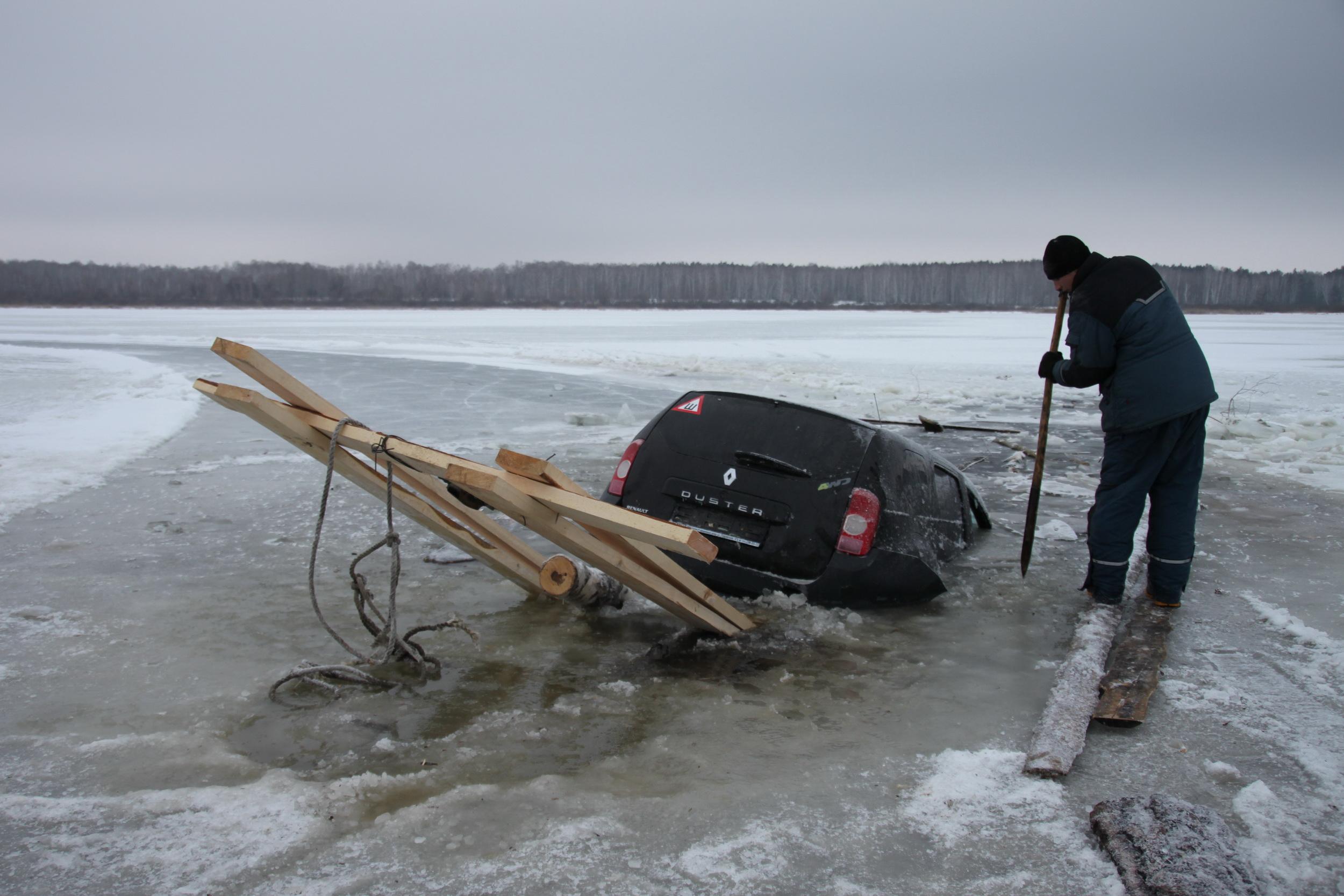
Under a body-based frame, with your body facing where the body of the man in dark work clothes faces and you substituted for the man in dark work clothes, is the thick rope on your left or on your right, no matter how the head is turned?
on your left

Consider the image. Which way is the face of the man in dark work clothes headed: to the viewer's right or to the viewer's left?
to the viewer's left

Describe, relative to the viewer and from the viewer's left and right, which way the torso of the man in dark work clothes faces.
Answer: facing away from the viewer and to the left of the viewer

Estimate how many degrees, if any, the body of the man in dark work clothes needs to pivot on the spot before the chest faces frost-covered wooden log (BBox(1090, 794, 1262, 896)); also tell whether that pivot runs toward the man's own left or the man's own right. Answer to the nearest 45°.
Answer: approximately 135° to the man's own left
